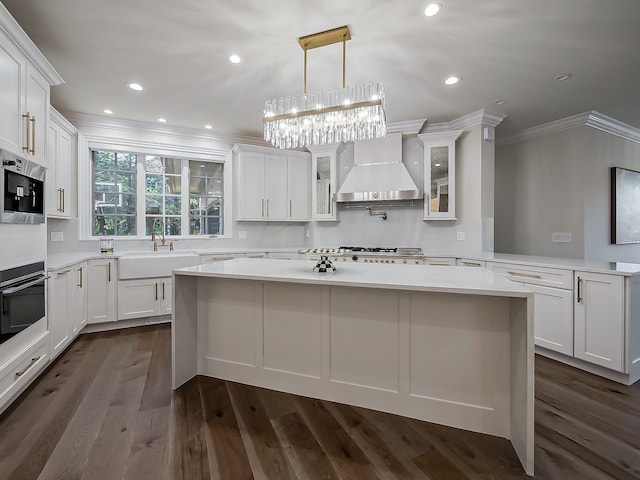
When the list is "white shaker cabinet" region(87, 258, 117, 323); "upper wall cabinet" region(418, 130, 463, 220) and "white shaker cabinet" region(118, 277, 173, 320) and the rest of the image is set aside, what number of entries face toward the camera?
3

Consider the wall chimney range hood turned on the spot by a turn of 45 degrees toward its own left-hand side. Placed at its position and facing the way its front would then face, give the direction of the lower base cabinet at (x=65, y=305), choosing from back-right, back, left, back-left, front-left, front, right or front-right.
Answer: right

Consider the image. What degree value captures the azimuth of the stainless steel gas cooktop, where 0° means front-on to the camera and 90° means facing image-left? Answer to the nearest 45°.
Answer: approximately 0°

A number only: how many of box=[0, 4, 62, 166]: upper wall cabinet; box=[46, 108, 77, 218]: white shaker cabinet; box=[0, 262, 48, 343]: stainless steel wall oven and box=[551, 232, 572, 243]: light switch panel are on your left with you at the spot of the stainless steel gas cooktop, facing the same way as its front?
1

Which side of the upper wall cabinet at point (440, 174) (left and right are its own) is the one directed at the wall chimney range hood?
right

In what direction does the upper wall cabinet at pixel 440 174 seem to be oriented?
toward the camera

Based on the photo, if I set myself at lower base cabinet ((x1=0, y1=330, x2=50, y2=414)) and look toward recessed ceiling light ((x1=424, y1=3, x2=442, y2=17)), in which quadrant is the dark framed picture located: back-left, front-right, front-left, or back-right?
front-left

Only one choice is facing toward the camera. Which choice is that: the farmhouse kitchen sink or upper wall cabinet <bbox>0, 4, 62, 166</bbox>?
the farmhouse kitchen sink

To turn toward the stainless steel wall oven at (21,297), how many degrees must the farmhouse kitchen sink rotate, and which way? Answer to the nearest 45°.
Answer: approximately 45° to its right

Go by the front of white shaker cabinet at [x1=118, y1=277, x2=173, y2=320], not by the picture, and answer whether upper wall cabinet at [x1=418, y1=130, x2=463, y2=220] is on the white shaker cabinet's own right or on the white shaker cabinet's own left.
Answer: on the white shaker cabinet's own left

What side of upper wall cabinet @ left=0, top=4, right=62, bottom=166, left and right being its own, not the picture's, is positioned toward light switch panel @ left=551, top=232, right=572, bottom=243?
front

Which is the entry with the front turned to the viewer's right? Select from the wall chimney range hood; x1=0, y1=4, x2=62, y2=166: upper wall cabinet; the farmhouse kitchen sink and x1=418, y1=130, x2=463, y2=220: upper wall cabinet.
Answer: x1=0, y1=4, x2=62, y2=166: upper wall cabinet

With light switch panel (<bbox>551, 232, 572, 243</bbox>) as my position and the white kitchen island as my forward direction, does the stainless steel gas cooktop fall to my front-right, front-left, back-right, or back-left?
front-right

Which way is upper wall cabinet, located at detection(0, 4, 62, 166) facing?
to the viewer's right

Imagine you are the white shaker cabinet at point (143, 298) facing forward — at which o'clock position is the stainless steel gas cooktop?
The stainless steel gas cooktop is roughly at 10 o'clock from the white shaker cabinet.

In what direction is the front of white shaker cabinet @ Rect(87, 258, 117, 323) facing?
toward the camera
